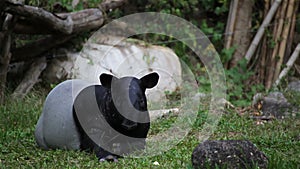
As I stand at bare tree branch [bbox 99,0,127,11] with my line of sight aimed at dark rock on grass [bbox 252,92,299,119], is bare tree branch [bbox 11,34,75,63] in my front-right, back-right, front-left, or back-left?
back-right

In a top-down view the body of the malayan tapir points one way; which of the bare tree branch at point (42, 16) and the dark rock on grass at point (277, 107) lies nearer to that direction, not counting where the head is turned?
the dark rock on grass

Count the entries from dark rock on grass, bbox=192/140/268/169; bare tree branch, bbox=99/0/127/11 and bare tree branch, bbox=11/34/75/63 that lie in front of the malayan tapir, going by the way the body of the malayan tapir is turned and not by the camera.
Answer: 1

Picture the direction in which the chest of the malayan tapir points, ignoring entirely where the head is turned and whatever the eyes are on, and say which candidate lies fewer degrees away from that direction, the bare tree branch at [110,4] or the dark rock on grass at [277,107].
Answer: the dark rock on grass

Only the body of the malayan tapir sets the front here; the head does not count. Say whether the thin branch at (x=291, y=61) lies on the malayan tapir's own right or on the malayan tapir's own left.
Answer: on the malayan tapir's own left

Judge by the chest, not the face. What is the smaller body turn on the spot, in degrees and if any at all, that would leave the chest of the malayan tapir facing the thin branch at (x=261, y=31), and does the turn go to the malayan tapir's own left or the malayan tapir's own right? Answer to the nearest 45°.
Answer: approximately 90° to the malayan tapir's own left

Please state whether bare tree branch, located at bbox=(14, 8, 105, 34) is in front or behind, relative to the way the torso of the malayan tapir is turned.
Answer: behind

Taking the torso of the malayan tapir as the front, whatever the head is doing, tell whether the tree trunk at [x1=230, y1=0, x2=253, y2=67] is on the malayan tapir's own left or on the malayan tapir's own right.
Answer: on the malayan tapir's own left

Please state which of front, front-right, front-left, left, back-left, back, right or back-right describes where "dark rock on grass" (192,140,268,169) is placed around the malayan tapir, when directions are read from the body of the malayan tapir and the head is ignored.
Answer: front

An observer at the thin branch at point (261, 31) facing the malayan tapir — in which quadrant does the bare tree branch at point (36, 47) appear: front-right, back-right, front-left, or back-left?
front-right

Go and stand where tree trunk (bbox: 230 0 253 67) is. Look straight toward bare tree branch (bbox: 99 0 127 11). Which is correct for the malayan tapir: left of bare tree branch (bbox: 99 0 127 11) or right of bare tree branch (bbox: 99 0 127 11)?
left

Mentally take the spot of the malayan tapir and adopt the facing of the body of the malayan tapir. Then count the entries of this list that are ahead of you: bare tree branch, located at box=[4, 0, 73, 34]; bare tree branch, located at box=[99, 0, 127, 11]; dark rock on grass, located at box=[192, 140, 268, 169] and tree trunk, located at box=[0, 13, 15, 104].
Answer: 1

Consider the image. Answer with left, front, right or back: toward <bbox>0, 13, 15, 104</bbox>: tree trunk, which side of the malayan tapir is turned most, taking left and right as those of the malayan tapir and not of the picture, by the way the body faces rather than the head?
back
